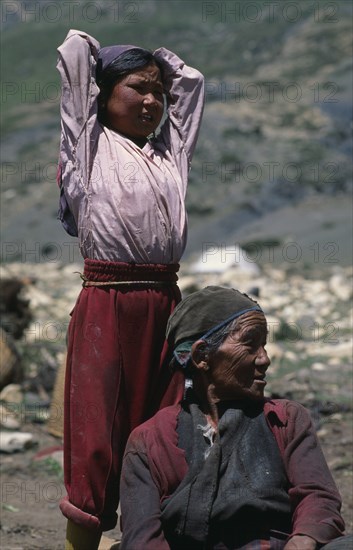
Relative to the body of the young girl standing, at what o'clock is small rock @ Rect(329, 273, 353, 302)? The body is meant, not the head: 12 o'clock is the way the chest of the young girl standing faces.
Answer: The small rock is roughly at 8 o'clock from the young girl standing.

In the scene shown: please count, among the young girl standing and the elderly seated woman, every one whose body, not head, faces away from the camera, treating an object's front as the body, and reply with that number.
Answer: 0

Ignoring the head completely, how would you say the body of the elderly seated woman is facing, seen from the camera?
toward the camera

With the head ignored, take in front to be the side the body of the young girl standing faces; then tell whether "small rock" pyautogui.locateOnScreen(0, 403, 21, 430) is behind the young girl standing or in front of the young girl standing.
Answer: behind

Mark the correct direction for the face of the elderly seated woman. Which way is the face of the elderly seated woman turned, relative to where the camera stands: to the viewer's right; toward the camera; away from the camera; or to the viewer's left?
to the viewer's right

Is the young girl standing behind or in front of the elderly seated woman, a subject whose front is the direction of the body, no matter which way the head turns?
behind

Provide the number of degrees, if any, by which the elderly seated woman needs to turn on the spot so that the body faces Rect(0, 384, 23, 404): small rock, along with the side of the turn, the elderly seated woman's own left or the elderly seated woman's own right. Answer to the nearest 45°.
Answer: approximately 180°

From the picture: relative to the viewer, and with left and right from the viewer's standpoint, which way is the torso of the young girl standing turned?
facing the viewer and to the right of the viewer

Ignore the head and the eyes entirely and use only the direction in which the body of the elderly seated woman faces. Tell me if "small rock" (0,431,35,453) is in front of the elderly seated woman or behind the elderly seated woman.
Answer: behind

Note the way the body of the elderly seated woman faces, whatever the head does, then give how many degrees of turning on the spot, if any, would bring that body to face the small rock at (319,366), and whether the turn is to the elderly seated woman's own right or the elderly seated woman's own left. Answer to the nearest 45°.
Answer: approximately 180°
